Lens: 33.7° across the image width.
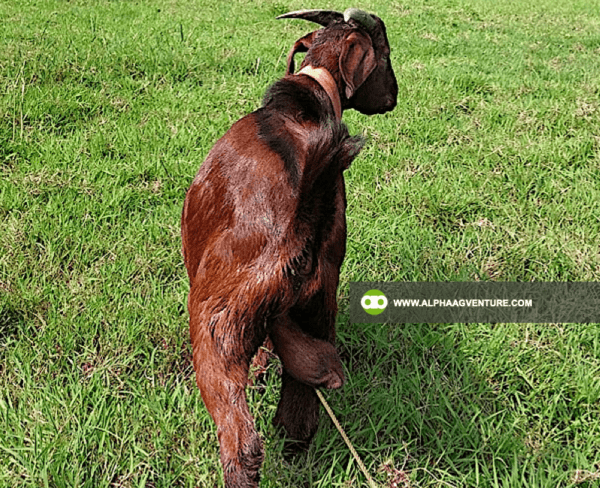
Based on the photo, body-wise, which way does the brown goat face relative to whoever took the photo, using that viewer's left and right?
facing away from the viewer and to the right of the viewer
